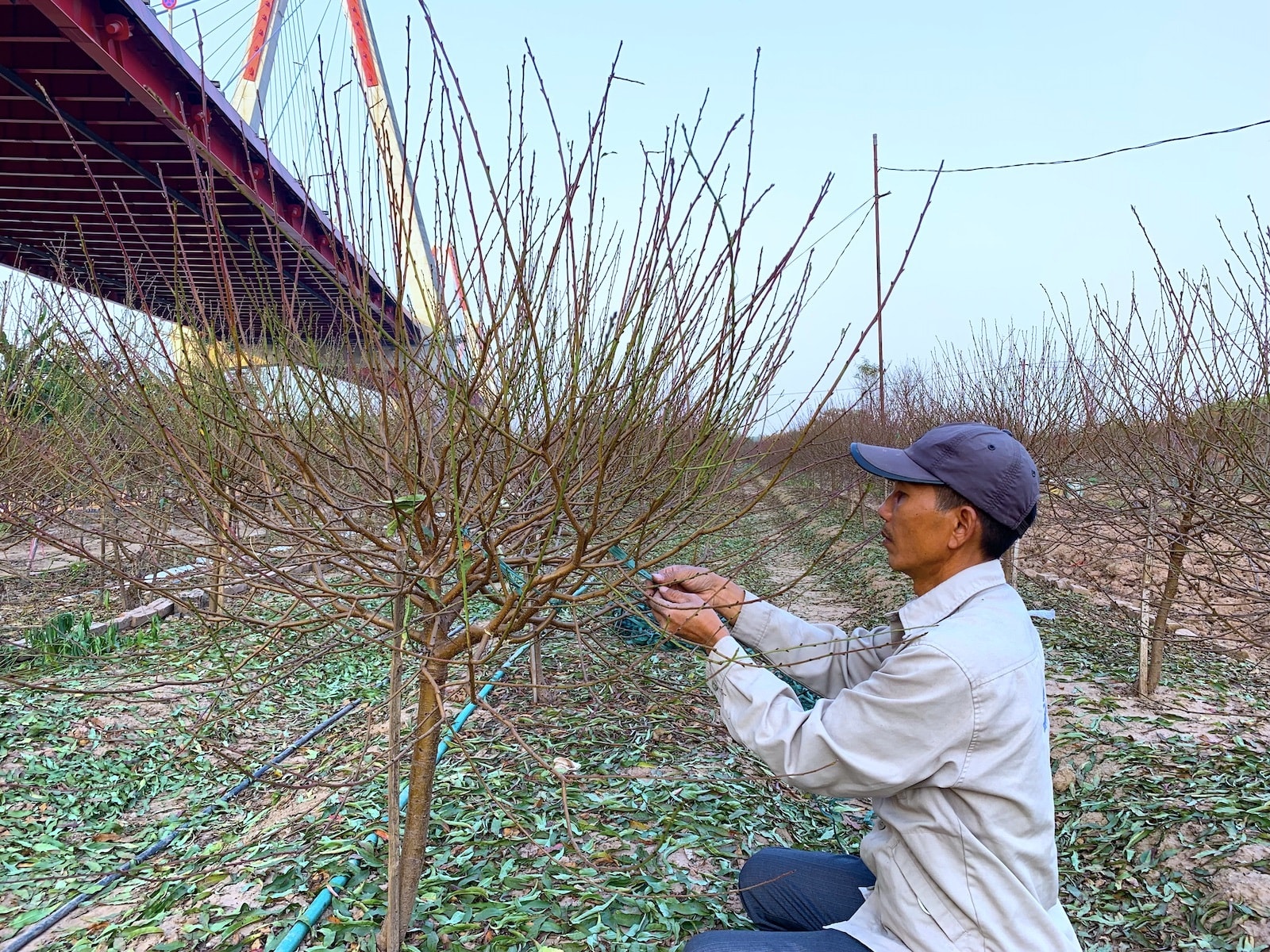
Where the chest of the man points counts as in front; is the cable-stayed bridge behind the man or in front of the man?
in front

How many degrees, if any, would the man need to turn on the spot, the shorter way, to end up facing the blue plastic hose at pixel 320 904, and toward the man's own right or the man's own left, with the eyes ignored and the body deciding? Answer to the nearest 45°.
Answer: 0° — they already face it

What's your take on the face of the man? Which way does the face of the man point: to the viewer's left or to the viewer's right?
to the viewer's left

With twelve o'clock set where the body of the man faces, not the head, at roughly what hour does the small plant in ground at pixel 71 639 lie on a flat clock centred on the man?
The small plant in ground is roughly at 1 o'clock from the man.

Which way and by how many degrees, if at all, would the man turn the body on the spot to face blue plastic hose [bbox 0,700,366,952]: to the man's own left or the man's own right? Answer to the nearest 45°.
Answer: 0° — they already face it

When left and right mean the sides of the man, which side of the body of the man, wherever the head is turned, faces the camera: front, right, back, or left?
left
